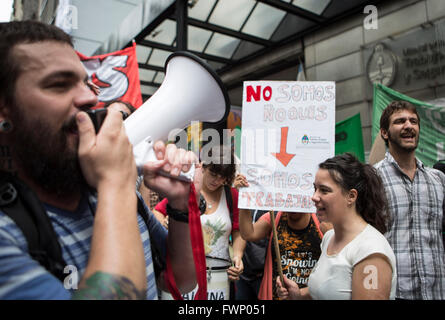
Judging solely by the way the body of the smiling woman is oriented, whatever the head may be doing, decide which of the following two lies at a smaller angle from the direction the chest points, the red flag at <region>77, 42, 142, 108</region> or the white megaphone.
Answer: the white megaphone

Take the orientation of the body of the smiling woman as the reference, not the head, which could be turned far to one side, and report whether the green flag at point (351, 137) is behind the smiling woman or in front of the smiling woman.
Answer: behind

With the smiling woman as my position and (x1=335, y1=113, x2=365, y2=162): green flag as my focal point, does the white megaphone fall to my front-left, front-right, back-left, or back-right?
back-left

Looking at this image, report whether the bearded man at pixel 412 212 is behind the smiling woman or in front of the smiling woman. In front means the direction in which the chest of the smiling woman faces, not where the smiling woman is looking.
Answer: behind

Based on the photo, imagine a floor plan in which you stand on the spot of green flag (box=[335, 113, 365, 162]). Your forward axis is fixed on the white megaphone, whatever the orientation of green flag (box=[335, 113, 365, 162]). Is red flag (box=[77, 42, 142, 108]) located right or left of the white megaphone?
right

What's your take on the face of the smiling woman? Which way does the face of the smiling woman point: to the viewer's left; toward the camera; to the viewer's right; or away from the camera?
to the viewer's left

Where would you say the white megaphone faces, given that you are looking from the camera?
facing away from the viewer and to the right of the viewer

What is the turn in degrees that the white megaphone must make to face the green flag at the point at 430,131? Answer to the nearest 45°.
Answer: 0° — it already faces it

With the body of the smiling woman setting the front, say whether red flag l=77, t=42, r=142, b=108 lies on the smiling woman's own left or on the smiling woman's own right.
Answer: on the smiling woman's own right

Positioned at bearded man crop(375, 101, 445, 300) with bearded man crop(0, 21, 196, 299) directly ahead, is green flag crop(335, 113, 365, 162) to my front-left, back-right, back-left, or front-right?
back-right

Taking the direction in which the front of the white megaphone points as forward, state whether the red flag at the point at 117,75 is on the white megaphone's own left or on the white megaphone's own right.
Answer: on the white megaphone's own left

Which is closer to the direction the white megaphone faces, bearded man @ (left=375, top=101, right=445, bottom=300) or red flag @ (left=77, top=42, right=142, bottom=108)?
the bearded man

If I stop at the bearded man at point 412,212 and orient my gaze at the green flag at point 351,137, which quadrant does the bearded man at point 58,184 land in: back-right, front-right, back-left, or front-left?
back-left
